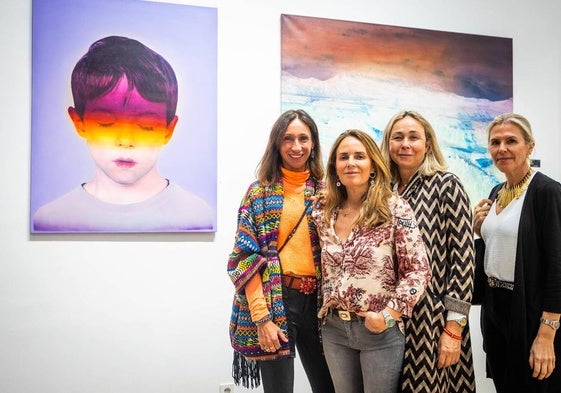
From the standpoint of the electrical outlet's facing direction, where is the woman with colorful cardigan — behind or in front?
in front

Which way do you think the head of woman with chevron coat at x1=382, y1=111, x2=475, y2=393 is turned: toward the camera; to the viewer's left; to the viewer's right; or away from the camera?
toward the camera

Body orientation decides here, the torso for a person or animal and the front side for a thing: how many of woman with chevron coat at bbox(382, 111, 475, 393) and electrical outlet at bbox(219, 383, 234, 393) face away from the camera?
0

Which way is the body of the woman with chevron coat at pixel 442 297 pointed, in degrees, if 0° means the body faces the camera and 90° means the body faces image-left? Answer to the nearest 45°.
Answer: approximately 45°

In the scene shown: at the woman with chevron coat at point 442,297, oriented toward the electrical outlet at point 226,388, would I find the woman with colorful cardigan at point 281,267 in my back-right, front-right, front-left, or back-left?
front-left

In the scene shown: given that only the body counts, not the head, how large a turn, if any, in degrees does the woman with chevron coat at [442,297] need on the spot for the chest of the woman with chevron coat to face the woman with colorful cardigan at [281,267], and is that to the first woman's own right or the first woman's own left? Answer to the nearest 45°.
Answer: approximately 45° to the first woman's own right

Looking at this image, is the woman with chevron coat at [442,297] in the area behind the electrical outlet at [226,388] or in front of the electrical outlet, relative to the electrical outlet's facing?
in front

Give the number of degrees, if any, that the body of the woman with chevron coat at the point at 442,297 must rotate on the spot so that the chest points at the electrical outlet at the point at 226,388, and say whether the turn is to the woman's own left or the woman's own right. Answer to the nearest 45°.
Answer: approximately 90° to the woman's own right

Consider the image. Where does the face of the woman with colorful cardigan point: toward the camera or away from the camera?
toward the camera

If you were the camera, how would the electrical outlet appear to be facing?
facing the viewer
